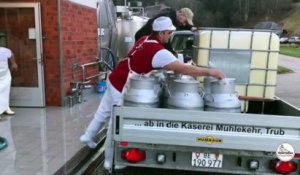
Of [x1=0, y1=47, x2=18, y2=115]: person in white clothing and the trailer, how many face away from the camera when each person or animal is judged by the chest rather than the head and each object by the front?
1

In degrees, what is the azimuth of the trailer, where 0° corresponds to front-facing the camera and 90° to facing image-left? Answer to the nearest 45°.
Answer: approximately 180°

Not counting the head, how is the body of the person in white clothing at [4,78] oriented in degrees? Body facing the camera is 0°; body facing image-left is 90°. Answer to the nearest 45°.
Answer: approximately 270°

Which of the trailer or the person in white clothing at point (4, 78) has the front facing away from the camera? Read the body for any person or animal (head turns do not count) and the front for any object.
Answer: the trailer

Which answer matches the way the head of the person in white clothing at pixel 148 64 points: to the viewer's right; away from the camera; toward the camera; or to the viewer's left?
to the viewer's right

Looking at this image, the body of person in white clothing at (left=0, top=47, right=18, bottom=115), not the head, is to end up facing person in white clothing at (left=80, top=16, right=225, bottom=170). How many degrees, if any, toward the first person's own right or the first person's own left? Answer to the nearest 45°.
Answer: approximately 45° to the first person's own right

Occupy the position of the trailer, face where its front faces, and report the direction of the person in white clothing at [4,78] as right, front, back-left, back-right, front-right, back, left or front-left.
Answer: front-left
